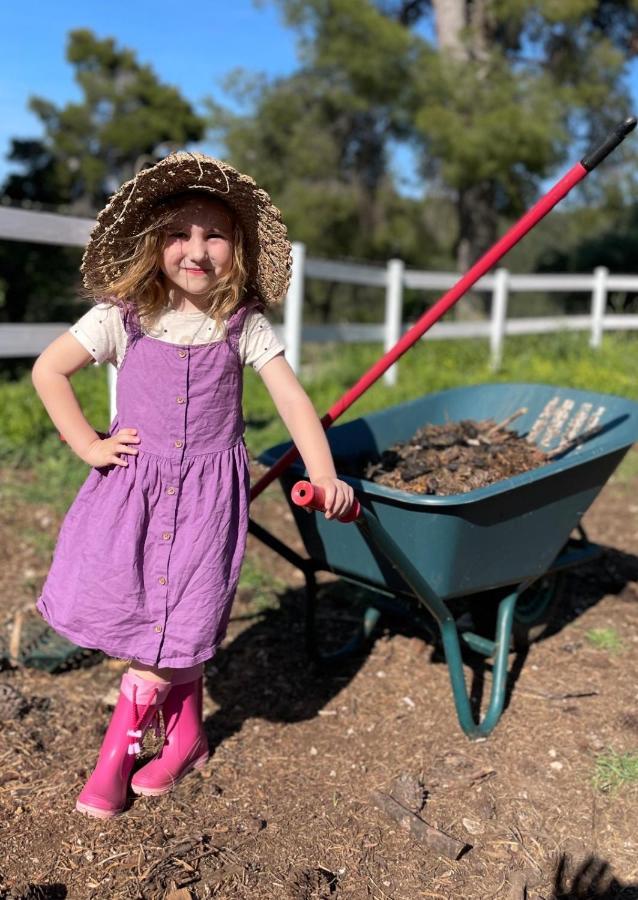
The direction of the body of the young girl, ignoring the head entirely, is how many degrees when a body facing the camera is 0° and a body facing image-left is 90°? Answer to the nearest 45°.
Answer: approximately 0°

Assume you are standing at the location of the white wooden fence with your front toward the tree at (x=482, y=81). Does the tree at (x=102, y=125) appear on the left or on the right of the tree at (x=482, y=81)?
left

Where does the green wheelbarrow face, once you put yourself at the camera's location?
facing away from the viewer and to the right of the viewer

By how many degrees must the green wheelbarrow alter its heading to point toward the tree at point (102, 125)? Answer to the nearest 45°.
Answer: approximately 90° to its left

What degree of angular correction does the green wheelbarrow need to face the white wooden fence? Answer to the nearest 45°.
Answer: approximately 45° to its left

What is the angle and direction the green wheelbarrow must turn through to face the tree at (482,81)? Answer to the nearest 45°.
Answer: approximately 45° to its left
